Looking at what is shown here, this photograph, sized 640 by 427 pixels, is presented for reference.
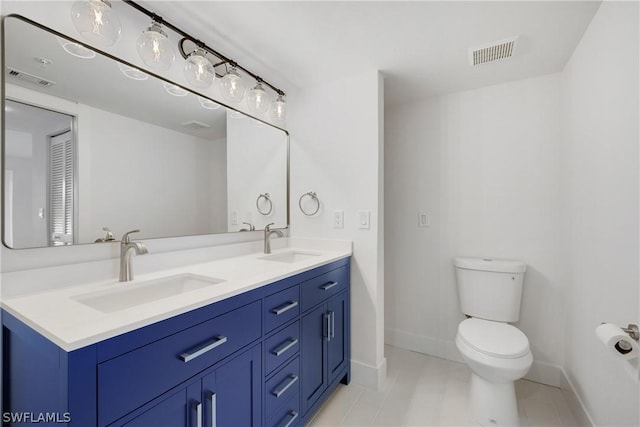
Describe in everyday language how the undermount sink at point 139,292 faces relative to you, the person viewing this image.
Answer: facing the viewer and to the right of the viewer

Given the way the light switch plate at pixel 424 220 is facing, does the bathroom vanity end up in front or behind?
in front

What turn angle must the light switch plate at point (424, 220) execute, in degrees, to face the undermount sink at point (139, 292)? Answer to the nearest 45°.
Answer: approximately 45° to its right

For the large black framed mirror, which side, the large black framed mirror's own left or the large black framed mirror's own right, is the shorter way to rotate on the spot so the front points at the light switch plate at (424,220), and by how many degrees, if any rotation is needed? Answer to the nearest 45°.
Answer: approximately 45° to the large black framed mirror's own left

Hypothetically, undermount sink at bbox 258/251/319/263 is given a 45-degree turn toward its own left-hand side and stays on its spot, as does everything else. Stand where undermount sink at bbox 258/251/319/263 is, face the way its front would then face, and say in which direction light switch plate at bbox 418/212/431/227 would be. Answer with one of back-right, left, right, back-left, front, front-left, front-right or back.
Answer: front

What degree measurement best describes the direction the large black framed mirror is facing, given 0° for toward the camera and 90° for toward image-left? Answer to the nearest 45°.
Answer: approximately 315°

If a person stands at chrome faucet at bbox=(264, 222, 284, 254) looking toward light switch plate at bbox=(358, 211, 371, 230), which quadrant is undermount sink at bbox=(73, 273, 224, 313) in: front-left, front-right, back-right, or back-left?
back-right

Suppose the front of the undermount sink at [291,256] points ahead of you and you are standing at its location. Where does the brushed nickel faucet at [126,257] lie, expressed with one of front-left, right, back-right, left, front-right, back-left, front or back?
right
